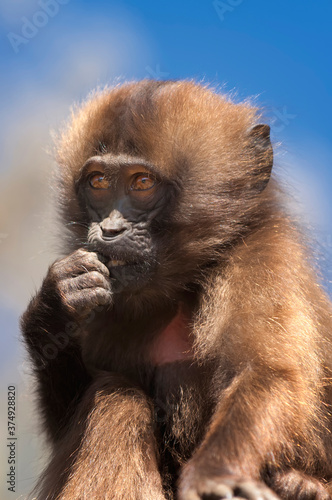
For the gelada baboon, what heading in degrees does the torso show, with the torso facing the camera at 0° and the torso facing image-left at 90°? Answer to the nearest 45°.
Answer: approximately 45°
